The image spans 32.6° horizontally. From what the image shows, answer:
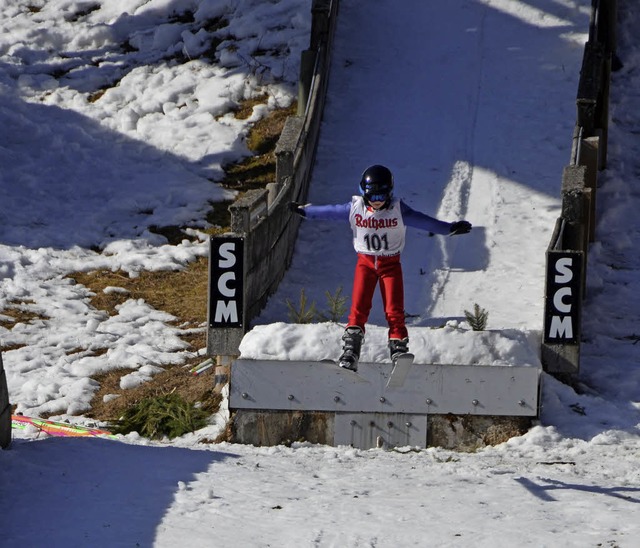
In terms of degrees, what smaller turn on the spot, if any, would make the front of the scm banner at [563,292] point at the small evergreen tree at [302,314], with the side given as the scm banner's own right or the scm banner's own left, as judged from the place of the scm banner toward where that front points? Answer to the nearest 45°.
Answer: approximately 90° to the scm banner's own right

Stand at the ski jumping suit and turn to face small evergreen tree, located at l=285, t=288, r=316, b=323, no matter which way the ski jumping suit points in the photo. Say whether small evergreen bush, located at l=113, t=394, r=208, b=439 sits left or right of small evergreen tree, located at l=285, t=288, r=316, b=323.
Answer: left

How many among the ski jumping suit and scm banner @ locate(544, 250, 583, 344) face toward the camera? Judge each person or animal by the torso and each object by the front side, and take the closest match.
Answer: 2

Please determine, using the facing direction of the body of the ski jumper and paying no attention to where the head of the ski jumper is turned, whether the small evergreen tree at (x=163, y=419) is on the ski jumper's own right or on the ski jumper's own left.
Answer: on the ski jumper's own right

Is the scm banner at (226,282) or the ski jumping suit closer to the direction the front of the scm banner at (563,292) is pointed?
the ski jumping suit

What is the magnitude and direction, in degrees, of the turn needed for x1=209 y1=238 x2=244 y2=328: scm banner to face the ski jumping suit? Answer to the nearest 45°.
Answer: approximately 45° to its left
